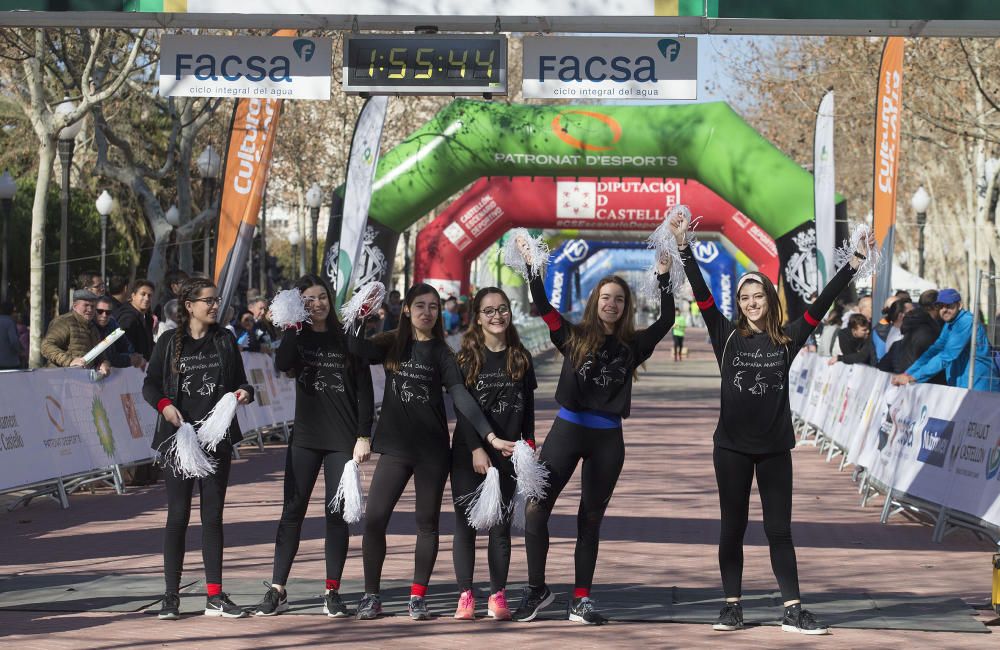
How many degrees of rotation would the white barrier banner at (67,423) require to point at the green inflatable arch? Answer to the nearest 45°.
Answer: approximately 90° to its left

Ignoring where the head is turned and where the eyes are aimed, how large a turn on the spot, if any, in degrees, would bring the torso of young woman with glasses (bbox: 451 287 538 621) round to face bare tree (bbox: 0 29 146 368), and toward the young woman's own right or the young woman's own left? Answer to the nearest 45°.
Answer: approximately 135° to the young woman's own right

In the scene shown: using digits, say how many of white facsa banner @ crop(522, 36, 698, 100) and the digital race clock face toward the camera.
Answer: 2

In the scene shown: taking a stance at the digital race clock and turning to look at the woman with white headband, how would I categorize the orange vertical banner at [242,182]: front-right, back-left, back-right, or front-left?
back-left

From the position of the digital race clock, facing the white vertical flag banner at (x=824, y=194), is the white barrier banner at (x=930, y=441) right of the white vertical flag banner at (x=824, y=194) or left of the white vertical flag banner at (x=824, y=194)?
right

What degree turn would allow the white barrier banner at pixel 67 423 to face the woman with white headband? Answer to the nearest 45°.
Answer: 0° — it already faces them

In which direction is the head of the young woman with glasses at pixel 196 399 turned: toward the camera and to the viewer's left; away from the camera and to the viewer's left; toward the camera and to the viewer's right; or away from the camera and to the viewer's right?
toward the camera and to the viewer's right
